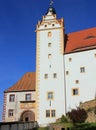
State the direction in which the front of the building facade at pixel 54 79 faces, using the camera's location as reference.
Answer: facing the viewer
